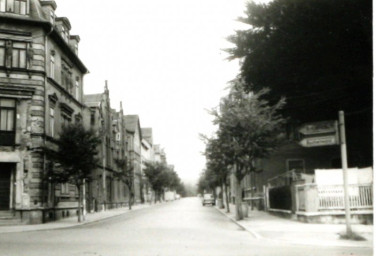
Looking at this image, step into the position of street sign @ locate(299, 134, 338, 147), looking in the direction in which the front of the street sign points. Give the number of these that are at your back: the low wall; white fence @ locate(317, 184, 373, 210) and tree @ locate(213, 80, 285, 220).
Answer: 3

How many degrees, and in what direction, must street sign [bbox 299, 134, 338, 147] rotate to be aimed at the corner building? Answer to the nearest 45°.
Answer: approximately 135° to its right

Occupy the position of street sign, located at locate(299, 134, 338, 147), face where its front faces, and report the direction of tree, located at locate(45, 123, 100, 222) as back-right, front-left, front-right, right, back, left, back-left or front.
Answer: back-right

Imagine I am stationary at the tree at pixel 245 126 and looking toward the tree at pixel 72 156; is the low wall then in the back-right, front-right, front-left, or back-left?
back-left

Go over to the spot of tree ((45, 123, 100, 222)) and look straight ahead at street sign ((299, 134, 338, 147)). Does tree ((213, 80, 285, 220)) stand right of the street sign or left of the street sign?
left

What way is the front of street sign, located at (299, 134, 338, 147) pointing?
toward the camera

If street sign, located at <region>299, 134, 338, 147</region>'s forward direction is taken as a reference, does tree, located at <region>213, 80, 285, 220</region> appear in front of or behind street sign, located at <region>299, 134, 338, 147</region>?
behind

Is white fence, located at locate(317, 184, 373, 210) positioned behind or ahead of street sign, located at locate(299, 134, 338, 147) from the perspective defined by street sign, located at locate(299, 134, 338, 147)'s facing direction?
behind

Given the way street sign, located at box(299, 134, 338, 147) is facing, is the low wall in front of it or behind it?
behind
